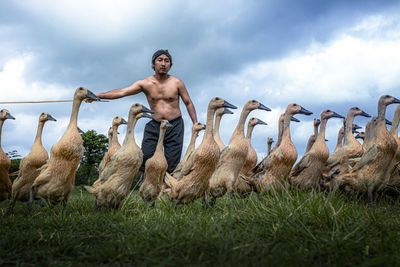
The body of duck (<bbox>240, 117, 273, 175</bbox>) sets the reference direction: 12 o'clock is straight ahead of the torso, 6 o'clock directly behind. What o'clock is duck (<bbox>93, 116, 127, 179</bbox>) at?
duck (<bbox>93, 116, 127, 179</bbox>) is roughly at 6 o'clock from duck (<bbox>240, 117, 273, 175</bbox>).

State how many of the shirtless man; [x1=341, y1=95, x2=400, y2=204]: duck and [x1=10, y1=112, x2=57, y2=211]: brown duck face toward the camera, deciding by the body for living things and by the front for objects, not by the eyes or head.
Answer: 1

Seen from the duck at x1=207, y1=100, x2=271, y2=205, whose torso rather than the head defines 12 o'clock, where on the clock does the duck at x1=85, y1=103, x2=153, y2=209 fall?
the duck at x1=85, y1=103, x2=153, y2=209 is roughly at 5 o'clock from the duck at x1=207, y1=100, x2=271, y2=205.

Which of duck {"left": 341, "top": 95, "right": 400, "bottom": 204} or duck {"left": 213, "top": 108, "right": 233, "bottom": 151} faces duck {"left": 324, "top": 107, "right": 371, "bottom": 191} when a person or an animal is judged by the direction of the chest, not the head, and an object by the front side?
duck {"left": 213, "top": 108, "right": 233, "bottom": 151}

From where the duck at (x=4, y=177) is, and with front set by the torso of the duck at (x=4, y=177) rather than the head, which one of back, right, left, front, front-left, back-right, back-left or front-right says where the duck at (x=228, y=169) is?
front-right

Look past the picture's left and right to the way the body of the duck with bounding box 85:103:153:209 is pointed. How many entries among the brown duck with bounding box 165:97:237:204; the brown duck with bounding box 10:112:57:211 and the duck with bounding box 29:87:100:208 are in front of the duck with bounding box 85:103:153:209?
1

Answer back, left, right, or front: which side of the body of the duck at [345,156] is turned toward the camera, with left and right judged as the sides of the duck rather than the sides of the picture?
right

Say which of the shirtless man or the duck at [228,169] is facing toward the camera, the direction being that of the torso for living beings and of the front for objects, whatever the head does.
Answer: the shirtless man

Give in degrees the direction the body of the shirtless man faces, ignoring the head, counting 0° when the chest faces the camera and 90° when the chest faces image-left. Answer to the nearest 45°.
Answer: approximately 0°

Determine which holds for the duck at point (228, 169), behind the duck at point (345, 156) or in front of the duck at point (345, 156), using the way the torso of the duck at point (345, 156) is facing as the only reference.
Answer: behind

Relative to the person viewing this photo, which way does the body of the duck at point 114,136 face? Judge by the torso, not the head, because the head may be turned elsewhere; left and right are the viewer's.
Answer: facing to the right of the viewer

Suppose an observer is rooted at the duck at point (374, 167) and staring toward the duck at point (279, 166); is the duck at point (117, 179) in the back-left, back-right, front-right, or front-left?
front-left

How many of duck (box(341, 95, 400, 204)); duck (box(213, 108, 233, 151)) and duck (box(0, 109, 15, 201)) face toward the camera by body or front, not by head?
0

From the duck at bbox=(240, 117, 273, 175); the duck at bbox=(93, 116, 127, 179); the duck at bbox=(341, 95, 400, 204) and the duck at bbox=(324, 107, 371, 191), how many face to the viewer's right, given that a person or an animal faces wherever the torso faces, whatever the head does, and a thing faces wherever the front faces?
4

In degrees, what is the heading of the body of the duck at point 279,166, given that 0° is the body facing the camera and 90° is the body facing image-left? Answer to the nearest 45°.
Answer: approximately 270°

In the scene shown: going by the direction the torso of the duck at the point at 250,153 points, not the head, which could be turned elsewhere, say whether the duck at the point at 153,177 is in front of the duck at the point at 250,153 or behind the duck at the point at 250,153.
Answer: behind

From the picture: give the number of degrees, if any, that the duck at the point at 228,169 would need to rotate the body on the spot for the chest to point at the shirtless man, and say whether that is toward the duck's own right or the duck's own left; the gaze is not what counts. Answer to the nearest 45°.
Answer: approximately 135° to the duck's own left

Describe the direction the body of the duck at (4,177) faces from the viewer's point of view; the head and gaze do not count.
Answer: to the viewer's right

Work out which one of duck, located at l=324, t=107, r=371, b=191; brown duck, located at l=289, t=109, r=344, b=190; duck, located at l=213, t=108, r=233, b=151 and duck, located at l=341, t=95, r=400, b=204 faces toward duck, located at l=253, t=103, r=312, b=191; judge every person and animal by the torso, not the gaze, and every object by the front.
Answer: duck, located at l=213, t=108, r=233, b=151

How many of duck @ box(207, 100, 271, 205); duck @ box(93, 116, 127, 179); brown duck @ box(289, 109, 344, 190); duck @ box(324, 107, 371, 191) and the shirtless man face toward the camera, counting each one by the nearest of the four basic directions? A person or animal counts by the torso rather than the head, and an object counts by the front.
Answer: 1

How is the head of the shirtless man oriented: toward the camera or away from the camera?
toward the camera
